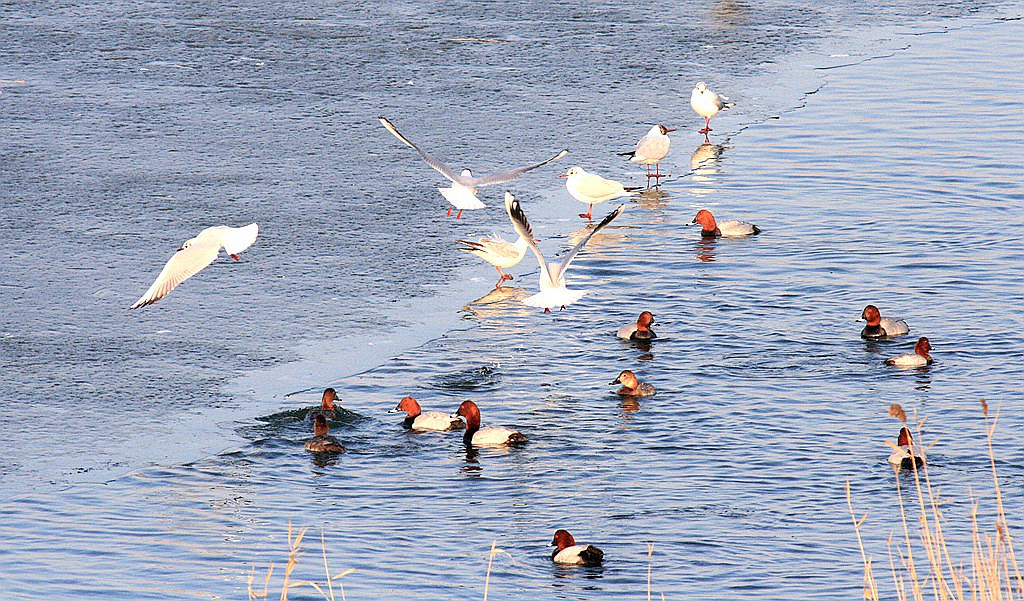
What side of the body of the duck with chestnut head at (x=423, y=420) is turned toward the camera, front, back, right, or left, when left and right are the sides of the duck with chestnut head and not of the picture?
left

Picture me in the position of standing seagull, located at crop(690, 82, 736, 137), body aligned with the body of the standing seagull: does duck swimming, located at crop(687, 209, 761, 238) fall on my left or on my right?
on my left

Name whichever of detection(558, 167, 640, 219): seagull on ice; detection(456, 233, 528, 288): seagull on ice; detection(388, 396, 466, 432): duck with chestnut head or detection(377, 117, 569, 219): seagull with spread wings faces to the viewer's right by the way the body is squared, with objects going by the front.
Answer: detection(456, 233, 528, 288): seagull on ice

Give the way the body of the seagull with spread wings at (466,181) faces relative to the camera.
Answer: away from the camera

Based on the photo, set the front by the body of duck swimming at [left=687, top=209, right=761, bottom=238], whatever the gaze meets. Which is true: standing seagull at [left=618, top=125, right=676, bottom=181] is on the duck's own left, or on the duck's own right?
on the duck's own right

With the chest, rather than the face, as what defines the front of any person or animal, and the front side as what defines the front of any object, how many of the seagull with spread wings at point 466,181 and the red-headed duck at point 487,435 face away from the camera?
1

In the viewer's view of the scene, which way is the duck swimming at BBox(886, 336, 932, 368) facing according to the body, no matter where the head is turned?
to the viewer's right

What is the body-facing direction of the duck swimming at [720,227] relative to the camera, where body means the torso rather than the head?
to the viewer's left

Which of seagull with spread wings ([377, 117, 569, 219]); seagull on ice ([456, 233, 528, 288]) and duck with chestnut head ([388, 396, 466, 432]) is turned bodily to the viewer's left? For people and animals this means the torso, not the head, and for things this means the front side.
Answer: the duck with chestnut head

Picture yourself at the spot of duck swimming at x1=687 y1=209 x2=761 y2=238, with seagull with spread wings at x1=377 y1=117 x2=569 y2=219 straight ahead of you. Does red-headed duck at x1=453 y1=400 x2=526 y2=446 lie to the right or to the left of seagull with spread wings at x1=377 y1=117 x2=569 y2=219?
left

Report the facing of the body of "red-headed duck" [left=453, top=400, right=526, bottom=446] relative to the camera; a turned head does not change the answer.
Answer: to the viewer's left

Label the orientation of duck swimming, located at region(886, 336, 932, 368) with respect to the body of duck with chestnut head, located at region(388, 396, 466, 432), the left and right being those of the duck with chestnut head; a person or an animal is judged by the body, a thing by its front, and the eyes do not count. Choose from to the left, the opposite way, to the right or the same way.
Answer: the opposite way

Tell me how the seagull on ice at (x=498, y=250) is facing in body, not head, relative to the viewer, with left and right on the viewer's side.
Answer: facing to the right of the viewer

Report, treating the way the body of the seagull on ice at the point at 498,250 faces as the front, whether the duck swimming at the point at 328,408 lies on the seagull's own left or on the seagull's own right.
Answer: on the seagull's own right
